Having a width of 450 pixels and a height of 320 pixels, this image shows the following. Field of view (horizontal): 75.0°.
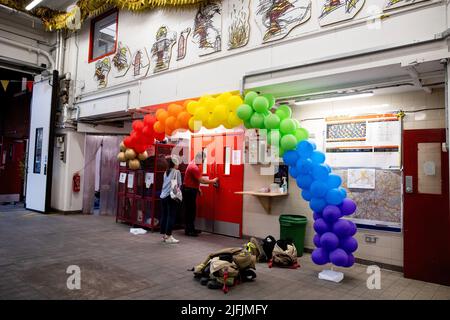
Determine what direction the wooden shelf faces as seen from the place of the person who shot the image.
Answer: facing the viewer and to the left of the viewer

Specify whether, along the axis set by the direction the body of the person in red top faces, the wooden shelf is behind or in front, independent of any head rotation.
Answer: in front

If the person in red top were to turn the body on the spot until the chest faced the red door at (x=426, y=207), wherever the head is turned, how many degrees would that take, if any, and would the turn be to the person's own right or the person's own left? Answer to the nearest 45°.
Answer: approximately 45° to the person's own right

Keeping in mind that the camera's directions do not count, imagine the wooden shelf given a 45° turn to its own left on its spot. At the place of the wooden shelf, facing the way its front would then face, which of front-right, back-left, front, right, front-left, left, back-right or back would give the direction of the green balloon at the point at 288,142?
front

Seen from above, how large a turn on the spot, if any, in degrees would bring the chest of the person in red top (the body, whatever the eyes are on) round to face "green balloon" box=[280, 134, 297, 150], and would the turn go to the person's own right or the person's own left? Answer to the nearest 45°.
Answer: approximately 45° to the person's own right

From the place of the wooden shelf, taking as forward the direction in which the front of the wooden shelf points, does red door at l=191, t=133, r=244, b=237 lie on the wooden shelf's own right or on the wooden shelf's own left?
on the wooden shelf's own right

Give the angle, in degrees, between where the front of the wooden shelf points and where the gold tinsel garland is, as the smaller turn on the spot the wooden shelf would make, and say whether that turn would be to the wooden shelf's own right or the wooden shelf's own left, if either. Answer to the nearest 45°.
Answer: approximately 45° to the wooden shelf's own right
